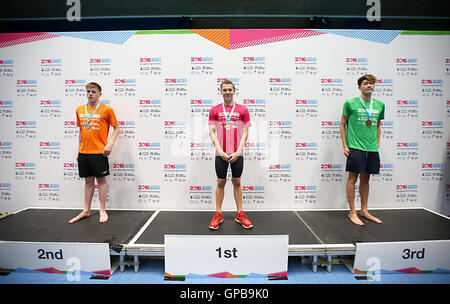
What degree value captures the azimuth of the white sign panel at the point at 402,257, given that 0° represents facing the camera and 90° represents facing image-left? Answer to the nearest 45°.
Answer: approximately 0°

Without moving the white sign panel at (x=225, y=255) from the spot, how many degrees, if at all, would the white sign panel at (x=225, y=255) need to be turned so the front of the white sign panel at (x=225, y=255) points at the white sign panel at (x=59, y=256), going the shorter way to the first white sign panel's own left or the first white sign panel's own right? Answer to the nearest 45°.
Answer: approximately 90° to the first white sign panel's own right

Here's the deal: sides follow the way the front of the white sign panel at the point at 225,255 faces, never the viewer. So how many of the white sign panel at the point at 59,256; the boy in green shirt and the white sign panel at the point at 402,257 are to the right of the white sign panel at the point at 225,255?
1

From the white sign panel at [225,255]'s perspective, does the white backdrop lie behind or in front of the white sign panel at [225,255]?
behind

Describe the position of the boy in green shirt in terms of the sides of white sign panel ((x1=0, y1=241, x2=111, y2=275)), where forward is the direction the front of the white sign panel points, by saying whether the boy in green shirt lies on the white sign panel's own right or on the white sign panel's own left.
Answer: on the white sign panel's own left

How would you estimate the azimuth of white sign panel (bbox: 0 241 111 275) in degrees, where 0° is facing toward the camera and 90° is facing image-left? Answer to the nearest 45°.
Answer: approximately 0°
